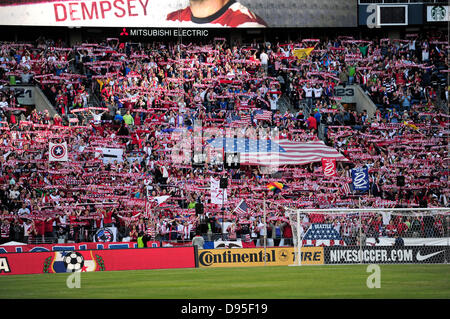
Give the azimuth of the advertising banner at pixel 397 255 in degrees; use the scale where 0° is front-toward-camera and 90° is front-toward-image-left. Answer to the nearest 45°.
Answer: approximately 0°

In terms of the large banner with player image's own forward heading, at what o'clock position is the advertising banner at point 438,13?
The advertising banner is roughly at 9 o'clock from the large banner with player image.

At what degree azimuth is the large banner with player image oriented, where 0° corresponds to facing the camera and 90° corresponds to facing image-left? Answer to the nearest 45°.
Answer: approximately 0°

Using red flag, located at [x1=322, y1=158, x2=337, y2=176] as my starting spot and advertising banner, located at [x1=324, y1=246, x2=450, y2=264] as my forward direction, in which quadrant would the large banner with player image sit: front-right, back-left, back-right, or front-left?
back-right

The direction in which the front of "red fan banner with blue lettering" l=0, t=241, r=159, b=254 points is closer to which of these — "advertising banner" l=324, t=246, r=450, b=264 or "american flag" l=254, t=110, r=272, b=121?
the advertising banner

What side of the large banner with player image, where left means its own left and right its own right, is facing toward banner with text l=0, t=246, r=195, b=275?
front

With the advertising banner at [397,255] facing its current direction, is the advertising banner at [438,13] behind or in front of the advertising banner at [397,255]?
behind

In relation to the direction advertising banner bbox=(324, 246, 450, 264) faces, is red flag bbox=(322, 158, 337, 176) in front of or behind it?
behind
